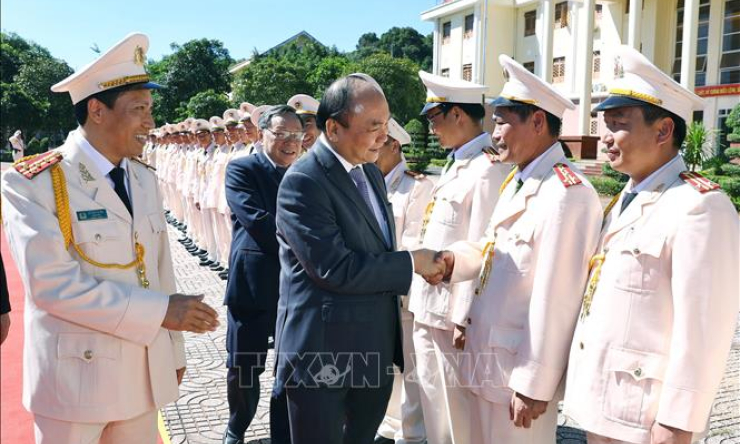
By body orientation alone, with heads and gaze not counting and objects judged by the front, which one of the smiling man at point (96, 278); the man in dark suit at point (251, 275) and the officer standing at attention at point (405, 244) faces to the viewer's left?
the officer standing at attention

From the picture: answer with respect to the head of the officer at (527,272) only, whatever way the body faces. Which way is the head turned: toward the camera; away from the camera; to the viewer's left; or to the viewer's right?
to the viewer's left

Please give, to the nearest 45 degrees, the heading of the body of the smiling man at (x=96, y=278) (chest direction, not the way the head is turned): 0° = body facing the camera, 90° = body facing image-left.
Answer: approximately 315°

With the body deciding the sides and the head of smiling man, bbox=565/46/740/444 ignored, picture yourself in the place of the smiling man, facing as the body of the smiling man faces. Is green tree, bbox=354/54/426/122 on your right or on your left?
on your right

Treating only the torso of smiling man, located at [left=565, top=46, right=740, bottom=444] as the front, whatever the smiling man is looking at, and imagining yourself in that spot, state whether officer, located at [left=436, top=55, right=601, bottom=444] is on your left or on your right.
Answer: on your right

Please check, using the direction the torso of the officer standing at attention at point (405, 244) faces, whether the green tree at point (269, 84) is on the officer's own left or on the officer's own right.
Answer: on the officer's own right

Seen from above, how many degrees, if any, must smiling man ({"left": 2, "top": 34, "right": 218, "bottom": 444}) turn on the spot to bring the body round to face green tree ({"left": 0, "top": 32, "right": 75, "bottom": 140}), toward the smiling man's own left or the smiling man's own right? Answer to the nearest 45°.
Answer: approximately 135° to the smiling man's own left

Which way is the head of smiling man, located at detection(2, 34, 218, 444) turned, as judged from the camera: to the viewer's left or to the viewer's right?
to the viewer's right

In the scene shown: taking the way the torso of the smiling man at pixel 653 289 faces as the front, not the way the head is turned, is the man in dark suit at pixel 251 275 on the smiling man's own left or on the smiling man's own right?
on the smiling man's own right

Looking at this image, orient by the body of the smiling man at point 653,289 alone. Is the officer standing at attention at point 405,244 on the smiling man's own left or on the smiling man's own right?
on the smiling man's own right

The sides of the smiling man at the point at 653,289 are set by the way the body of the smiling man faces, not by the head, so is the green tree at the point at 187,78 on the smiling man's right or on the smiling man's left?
on the smiling man's right

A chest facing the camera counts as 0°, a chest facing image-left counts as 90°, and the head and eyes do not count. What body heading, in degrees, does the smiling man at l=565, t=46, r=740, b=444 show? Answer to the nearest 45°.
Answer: approximately 45°

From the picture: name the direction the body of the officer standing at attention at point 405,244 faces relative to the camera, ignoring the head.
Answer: to the viewer's left

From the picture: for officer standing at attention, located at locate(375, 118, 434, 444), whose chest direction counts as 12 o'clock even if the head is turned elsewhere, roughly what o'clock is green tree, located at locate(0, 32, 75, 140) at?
The green tree is roughly at 2 o'clock from the officer standing at attention.

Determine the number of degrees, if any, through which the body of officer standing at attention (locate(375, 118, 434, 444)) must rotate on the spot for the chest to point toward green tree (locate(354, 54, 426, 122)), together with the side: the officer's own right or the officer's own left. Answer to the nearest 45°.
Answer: approximately 90° to the officer's own right
